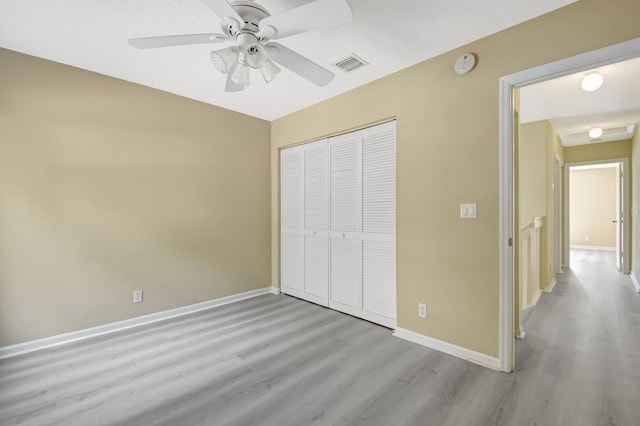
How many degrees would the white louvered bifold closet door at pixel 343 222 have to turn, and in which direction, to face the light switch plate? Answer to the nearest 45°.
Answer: approximately 90° to its left

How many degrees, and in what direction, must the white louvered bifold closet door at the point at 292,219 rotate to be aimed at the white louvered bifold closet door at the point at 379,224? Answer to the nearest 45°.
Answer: approximately 90° to its left

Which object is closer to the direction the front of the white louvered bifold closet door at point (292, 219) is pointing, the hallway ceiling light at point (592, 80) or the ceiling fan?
the ceiling fan

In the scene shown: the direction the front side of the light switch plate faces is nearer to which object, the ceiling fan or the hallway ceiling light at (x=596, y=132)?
the ceiling fan

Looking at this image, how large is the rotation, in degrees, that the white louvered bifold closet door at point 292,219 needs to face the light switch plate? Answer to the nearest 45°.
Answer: approximately 90° to its left

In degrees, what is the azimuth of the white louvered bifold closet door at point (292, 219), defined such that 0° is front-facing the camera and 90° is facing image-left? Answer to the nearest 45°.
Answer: approximately 45°

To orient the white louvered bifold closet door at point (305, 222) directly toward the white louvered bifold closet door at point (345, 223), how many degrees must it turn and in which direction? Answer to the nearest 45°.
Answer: approximately 90° to its left

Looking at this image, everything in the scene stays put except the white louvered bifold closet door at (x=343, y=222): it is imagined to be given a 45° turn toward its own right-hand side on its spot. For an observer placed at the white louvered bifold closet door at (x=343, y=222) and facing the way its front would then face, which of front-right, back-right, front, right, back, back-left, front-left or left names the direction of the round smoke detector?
back-left

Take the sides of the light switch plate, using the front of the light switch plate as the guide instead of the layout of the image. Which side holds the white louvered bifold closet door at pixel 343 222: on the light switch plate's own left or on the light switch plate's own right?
on the light switch plate's own right

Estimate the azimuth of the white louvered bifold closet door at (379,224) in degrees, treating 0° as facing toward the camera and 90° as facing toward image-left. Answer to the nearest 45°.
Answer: approximately 45°

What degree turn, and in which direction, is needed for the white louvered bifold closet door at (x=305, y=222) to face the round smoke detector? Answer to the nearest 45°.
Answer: approximately 90° to its left

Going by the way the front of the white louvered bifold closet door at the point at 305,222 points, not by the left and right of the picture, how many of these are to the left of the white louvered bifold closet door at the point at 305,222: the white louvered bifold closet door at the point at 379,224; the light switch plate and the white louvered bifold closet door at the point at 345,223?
3
